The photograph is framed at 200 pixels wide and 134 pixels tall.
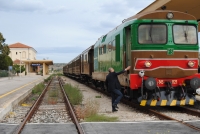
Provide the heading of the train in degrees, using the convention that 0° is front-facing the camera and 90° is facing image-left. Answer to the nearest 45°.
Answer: approximately 315°
